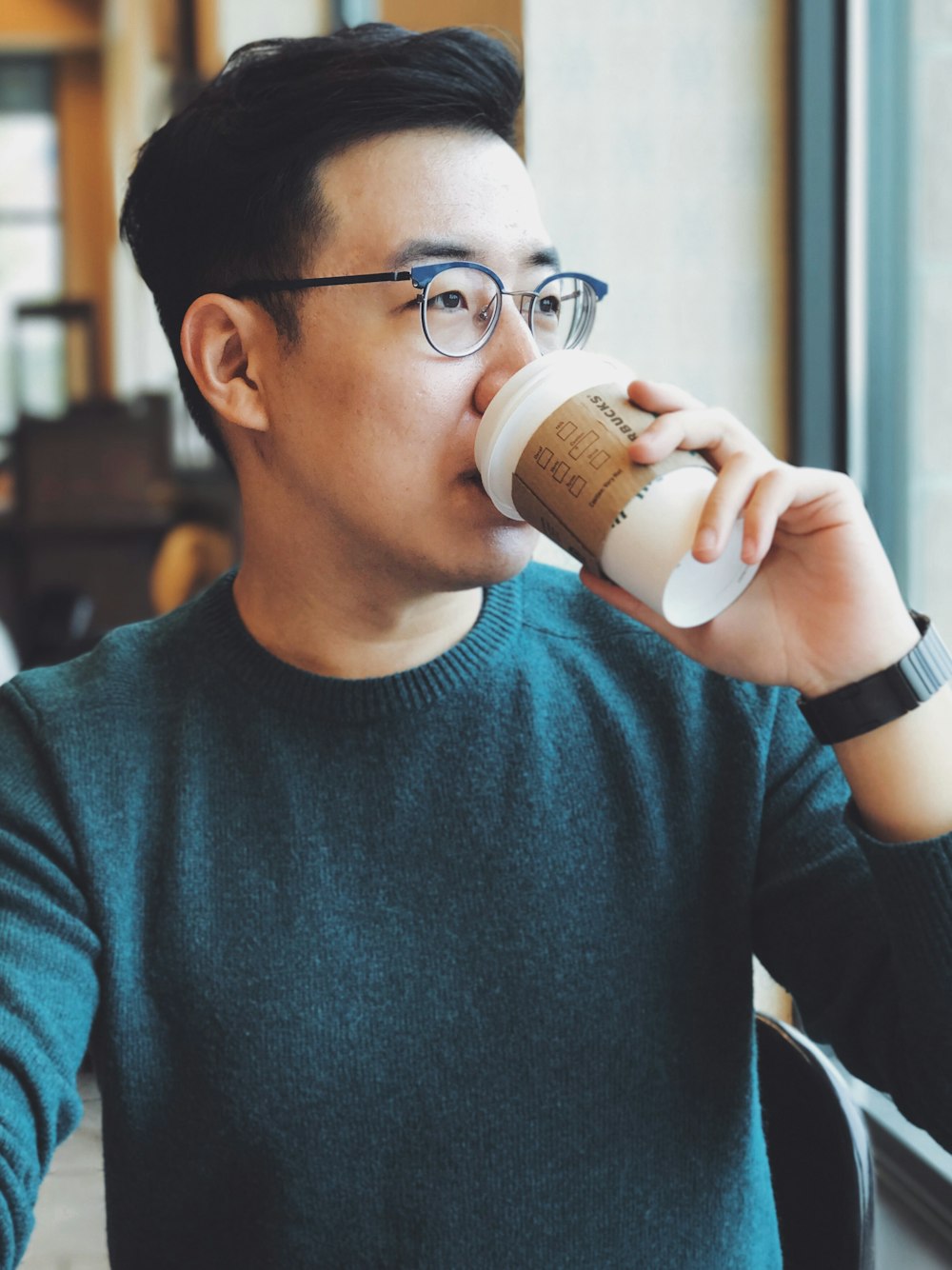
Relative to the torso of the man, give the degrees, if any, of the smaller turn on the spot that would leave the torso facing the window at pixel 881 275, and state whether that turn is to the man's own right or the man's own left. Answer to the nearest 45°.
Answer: approximately 135° to the man's own left

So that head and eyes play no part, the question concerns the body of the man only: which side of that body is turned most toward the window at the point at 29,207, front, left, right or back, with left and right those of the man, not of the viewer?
back

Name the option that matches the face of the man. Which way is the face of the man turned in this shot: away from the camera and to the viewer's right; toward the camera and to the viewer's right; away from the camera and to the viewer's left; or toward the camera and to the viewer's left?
toward the camera and to the viewer's right

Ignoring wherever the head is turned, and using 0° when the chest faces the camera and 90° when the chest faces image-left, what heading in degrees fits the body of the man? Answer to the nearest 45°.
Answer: approximately 0°
